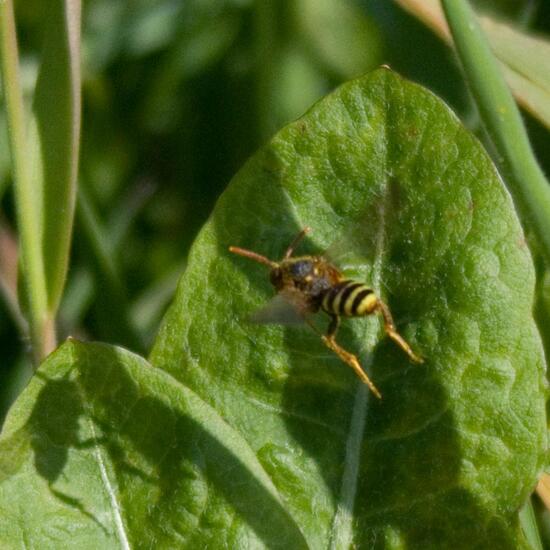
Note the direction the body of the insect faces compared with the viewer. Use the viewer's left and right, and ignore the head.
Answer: facing away from the viewer and to the left of the viewer

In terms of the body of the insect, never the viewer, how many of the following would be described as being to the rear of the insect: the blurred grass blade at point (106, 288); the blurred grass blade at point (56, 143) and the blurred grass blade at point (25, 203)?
0

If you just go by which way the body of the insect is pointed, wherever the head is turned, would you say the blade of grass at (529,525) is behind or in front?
behind

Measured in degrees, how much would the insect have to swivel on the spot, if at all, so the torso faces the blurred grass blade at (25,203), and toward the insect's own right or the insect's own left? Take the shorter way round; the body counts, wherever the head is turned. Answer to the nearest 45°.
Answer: approximately 45° to the insect's own left

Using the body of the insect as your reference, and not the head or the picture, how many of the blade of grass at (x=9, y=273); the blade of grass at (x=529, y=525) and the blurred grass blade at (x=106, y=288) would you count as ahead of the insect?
2

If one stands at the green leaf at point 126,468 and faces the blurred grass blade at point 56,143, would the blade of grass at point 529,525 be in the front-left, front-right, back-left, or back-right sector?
back-right

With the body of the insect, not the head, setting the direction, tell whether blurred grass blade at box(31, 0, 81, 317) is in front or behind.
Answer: in front

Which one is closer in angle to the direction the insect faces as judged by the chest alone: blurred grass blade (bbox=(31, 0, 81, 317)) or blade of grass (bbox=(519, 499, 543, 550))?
the blurred grass blade

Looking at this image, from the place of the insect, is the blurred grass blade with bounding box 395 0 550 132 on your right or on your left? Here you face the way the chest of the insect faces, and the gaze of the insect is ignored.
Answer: on your right

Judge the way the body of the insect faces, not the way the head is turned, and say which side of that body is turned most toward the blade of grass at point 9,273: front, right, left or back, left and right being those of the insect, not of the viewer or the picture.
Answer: front

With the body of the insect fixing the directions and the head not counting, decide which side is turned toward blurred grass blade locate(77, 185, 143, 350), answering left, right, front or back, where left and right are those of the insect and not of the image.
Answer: front
